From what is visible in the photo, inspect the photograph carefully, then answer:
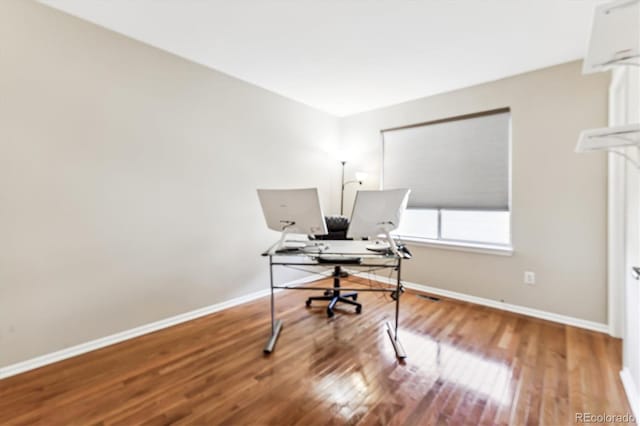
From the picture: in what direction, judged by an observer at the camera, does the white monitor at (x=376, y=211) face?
facing away from the viewer and to the left of the viewer

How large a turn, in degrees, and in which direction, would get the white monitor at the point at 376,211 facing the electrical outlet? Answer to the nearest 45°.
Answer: approximately 90° to its right

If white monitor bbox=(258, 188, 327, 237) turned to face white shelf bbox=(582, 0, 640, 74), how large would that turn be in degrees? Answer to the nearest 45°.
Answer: approximately 90° to its right

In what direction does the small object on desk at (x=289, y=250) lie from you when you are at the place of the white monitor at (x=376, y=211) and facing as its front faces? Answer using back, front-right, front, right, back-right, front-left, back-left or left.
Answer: front-left

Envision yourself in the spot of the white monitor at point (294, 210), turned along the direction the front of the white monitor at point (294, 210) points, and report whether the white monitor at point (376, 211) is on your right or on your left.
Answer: on your right

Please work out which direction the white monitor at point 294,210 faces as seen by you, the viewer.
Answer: facing away from the viewer and to the right of the viewer
